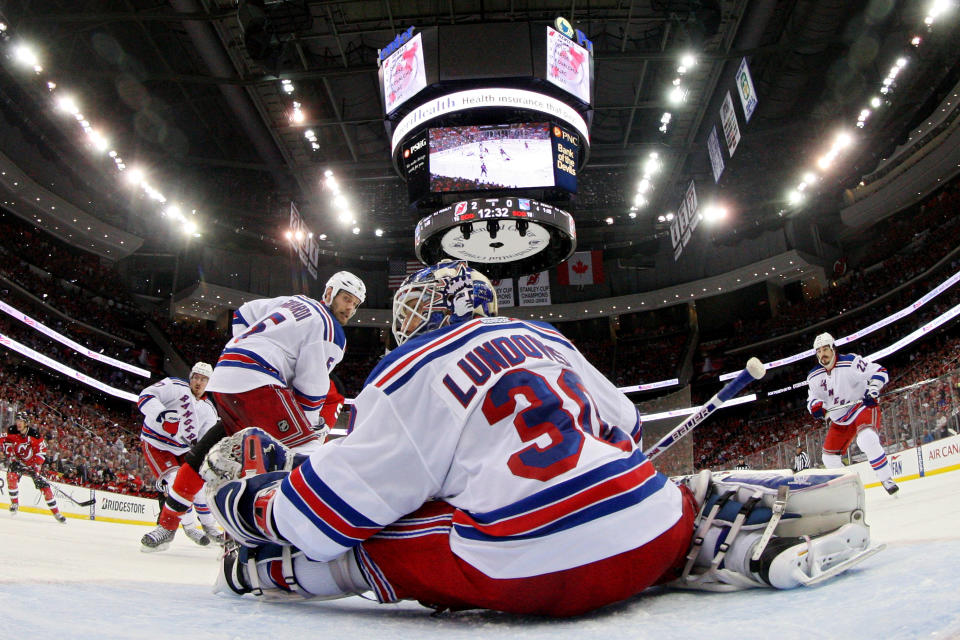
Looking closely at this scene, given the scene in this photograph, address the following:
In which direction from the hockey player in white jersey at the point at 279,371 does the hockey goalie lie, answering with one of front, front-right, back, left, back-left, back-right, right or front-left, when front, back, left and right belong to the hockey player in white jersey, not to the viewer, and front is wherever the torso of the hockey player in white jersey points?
back-right

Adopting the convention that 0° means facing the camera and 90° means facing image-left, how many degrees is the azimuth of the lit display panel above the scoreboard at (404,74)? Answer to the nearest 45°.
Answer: approximately 45°

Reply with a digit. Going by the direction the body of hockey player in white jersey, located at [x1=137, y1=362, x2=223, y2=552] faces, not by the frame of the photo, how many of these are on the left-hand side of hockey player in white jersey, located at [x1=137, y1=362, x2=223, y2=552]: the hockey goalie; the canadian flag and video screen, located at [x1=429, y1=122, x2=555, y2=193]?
2

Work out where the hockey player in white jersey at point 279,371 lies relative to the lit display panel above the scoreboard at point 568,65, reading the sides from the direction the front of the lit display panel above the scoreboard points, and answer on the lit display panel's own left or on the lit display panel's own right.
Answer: on the lit display panel's own right

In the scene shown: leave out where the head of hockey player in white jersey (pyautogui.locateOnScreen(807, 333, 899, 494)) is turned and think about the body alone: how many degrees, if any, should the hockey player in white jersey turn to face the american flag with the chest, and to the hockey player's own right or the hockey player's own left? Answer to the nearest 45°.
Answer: approximately 90° to the hockey player's own right

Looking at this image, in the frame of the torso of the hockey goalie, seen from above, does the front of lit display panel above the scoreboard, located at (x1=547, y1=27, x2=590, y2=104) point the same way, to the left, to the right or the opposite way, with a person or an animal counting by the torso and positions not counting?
the opposite way

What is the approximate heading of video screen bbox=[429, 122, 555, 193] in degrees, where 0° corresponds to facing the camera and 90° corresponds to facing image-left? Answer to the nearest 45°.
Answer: approximately 0°

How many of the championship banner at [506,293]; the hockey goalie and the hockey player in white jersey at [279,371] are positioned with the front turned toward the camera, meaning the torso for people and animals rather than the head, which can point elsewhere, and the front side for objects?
1

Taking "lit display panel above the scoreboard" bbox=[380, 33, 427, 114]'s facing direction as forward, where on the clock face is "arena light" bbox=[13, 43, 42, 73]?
The arena light is roughly at 2 o'clock from the lit display panel above the scoreboard.

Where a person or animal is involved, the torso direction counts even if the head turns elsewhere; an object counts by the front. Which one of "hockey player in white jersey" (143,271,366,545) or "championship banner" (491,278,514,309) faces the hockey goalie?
the championship banner

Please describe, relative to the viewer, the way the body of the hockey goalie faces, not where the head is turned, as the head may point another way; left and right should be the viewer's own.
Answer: facing away from the viewer and to the left of the viewer
